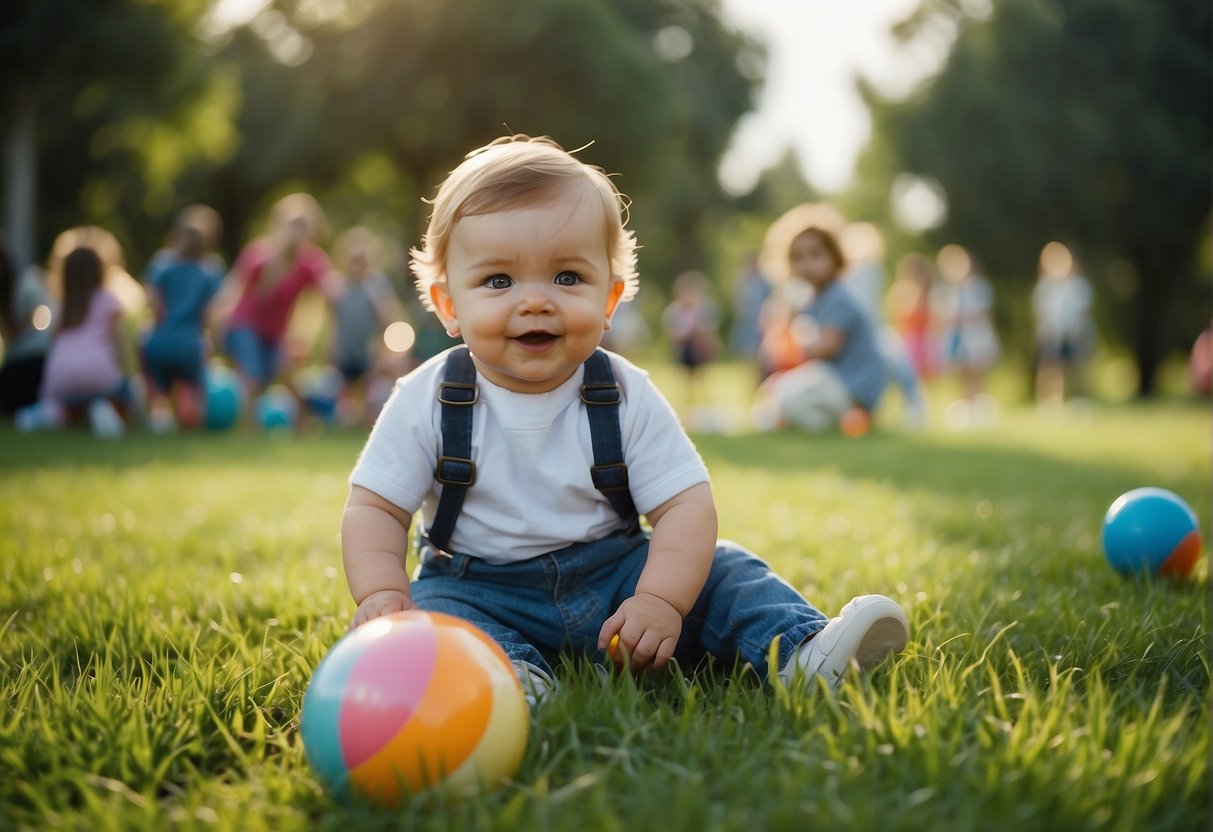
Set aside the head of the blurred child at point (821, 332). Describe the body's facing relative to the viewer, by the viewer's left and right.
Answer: facing the viewer and to the left of the viewer

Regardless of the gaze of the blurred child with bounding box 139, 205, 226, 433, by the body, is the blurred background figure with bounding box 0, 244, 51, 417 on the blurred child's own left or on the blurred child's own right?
on the blurred child's own left
